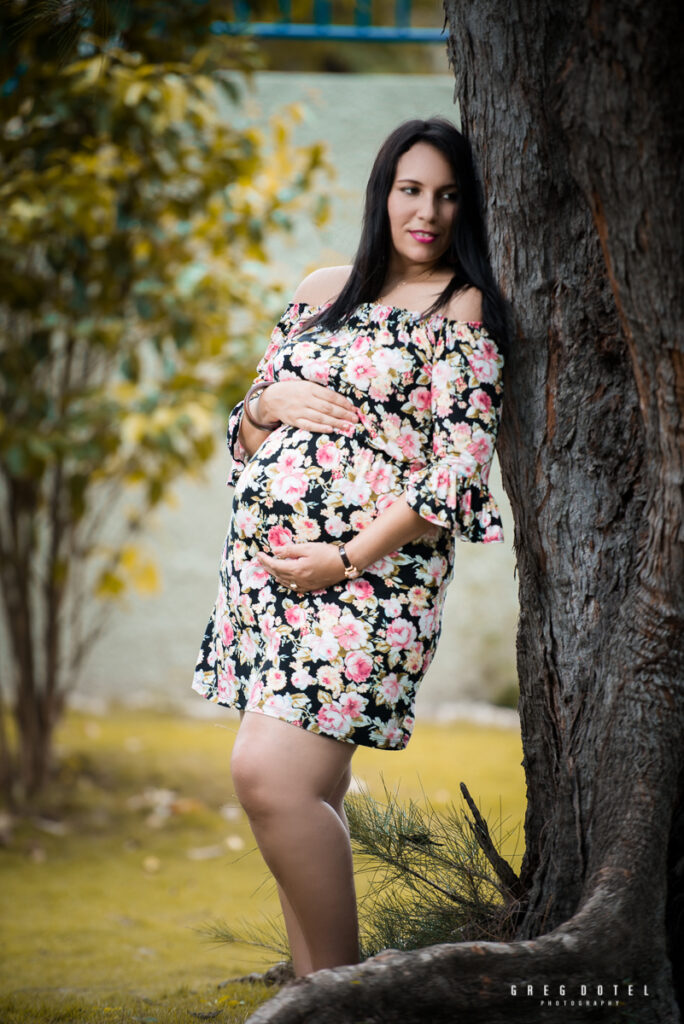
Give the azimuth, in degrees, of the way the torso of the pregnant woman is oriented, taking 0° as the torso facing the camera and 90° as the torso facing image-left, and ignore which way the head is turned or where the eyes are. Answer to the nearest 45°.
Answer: approximately 45°

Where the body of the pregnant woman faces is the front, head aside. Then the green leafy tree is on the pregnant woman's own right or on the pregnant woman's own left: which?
on the pregnant woman's own right

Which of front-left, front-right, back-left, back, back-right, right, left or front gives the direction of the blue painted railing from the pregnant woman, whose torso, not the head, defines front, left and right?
back-right

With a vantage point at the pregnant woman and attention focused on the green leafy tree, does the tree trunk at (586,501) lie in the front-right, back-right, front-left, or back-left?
back-right
